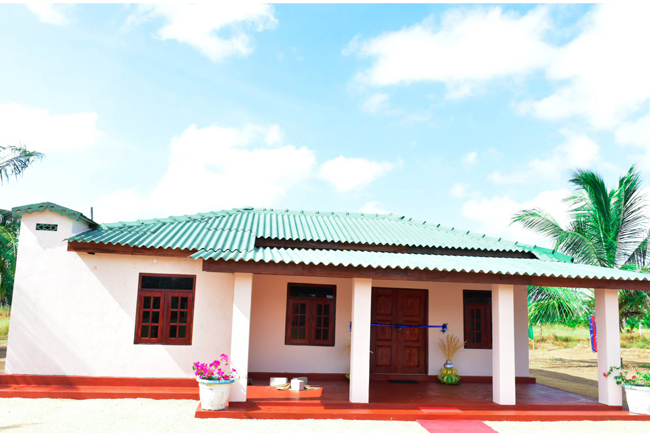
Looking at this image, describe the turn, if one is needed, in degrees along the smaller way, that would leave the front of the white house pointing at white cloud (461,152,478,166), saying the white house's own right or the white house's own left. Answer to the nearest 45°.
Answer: approximately 135° to the white house's own left

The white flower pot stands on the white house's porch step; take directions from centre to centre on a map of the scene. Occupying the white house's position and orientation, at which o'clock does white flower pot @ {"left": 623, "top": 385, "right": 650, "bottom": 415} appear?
The white flower pot is roughly at 9 o'clock from the white house.

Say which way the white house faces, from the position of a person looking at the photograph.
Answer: facing the viewer
